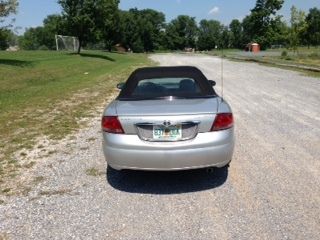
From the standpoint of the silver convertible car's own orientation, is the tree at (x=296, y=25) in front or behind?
in front

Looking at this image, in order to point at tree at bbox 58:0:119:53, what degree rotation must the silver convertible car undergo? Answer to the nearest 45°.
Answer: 0° — it already faces it

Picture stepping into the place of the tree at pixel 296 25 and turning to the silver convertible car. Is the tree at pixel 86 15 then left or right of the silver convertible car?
right

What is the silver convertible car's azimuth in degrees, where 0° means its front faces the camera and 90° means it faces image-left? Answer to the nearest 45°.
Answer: approximately 180°
